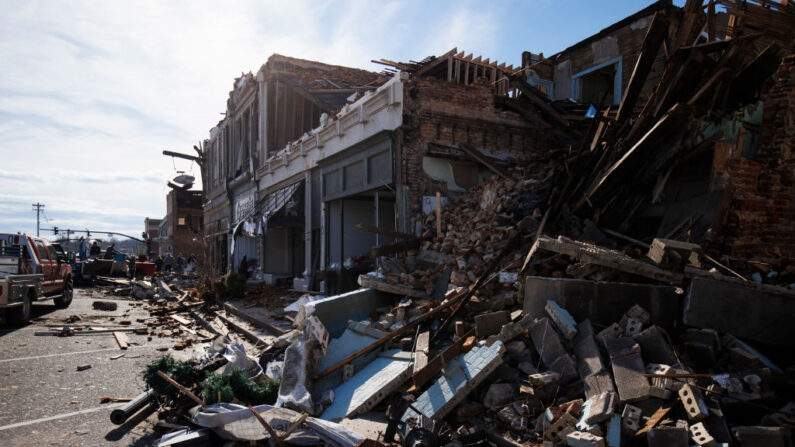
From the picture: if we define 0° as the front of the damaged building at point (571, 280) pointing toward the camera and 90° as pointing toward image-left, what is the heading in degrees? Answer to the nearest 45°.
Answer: approximately 45°

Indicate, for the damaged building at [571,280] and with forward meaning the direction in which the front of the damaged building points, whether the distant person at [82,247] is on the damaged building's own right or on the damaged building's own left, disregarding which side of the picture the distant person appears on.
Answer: on the damaged building's own right
